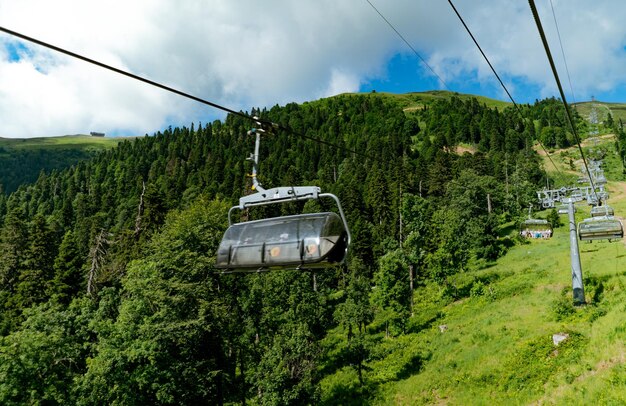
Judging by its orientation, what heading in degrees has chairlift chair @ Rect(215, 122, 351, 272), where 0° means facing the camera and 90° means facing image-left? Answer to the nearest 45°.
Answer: approximately 45°

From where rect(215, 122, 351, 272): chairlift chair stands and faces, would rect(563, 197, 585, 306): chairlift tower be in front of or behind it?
behind
